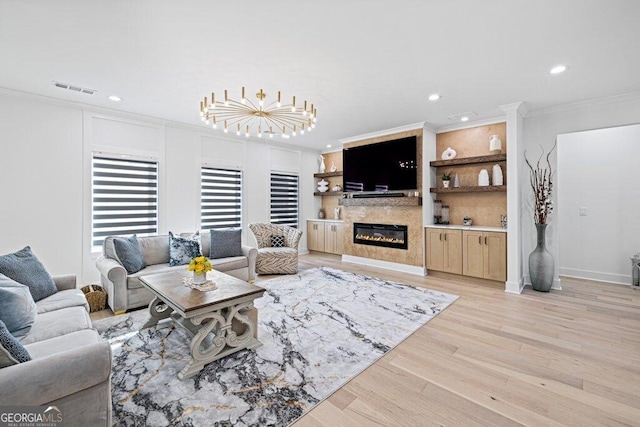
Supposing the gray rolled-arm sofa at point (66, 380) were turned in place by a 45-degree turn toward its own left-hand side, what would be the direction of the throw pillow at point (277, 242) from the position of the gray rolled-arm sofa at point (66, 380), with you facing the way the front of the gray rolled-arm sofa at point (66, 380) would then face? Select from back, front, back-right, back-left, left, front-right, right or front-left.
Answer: front

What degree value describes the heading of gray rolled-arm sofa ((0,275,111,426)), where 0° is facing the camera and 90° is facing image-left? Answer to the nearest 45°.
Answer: approximately 270°

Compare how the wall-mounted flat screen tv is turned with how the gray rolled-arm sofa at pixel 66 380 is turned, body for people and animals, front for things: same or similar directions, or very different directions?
very different directions

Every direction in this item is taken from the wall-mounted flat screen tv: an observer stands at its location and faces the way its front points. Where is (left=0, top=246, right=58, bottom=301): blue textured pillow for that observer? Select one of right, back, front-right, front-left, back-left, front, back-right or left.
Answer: front

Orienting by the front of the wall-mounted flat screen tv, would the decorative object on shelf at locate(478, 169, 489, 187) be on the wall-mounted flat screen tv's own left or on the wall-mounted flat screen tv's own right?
on the wall-mounted flat screen tv's own left

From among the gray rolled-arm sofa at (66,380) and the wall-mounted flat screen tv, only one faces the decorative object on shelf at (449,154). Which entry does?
the gray rolled-arm sofa

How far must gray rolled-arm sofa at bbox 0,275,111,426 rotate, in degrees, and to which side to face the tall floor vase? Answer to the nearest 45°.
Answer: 0° — it already faces it

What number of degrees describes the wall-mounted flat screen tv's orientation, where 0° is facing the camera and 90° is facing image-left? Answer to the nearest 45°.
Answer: approximately 45°

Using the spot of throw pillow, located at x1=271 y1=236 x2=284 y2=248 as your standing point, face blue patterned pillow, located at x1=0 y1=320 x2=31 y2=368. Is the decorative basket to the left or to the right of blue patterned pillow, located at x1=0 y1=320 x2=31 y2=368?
right

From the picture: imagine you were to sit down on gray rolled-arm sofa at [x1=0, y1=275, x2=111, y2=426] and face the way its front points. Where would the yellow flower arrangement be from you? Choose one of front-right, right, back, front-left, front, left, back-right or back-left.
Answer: front-left

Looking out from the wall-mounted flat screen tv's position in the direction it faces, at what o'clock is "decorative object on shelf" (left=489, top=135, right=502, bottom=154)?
The decorative object on shelf is roughly at 8 o'clock from the wall-mounted flat screen tv.

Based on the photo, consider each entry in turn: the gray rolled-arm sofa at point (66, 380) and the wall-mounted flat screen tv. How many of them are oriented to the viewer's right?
1

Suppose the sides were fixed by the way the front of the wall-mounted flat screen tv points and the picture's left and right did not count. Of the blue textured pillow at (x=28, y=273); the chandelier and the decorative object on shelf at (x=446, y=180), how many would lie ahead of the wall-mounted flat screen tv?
2
